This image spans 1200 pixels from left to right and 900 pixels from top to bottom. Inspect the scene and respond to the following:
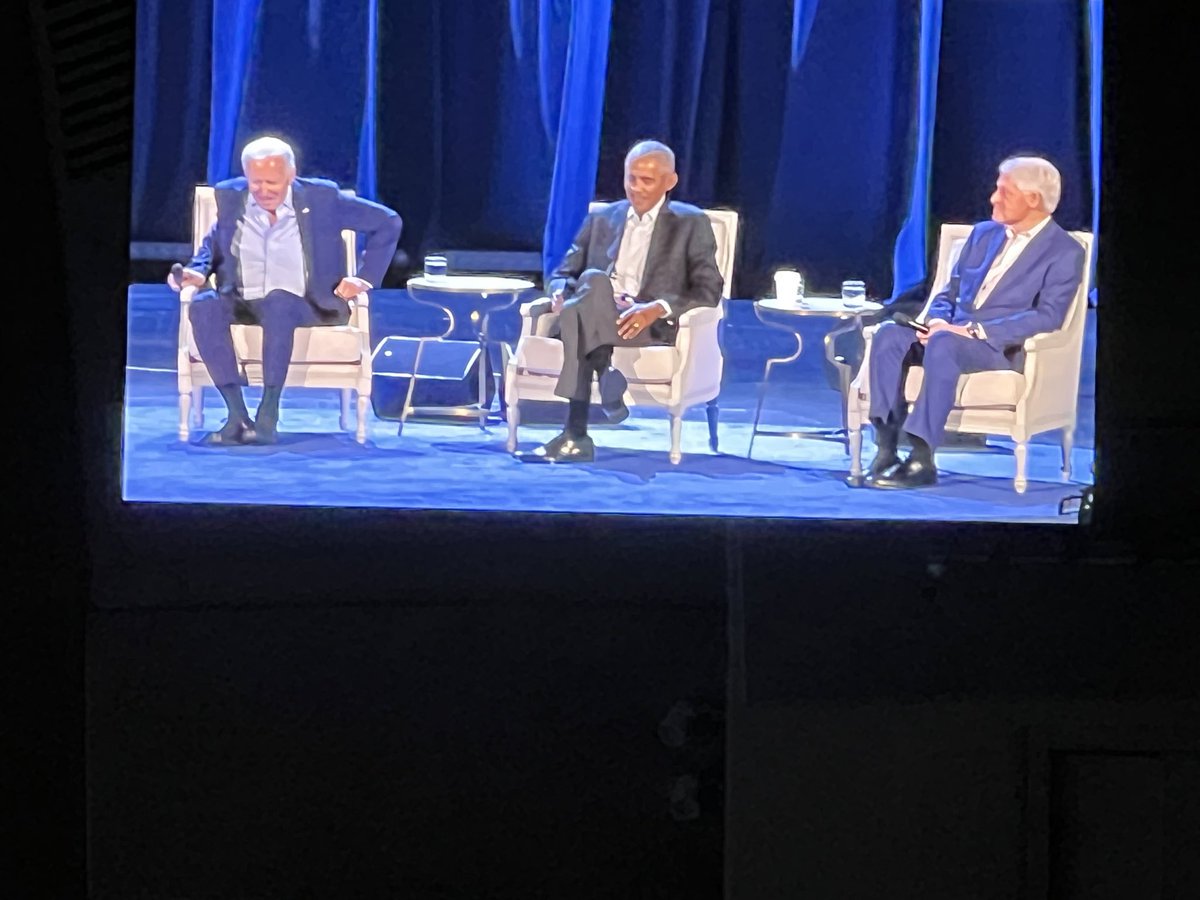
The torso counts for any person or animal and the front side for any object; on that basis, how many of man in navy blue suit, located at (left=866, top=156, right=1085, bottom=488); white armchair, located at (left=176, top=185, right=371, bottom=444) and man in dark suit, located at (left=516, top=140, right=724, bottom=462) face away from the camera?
0

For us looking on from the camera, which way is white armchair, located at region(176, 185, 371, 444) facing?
facing the viewer

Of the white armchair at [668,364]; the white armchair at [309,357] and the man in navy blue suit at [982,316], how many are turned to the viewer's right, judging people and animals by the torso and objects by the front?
0

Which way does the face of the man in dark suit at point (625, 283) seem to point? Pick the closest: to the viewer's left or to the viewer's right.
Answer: to the viewer's left

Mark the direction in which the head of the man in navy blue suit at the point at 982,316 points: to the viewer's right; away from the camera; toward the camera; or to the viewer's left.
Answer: to the viewer's left

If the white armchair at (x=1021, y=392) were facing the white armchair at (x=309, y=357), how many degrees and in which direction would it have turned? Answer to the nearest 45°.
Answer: approximately 45° to its right

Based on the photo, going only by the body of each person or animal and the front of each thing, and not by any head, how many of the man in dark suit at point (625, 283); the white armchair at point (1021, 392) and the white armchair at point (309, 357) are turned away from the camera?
0
